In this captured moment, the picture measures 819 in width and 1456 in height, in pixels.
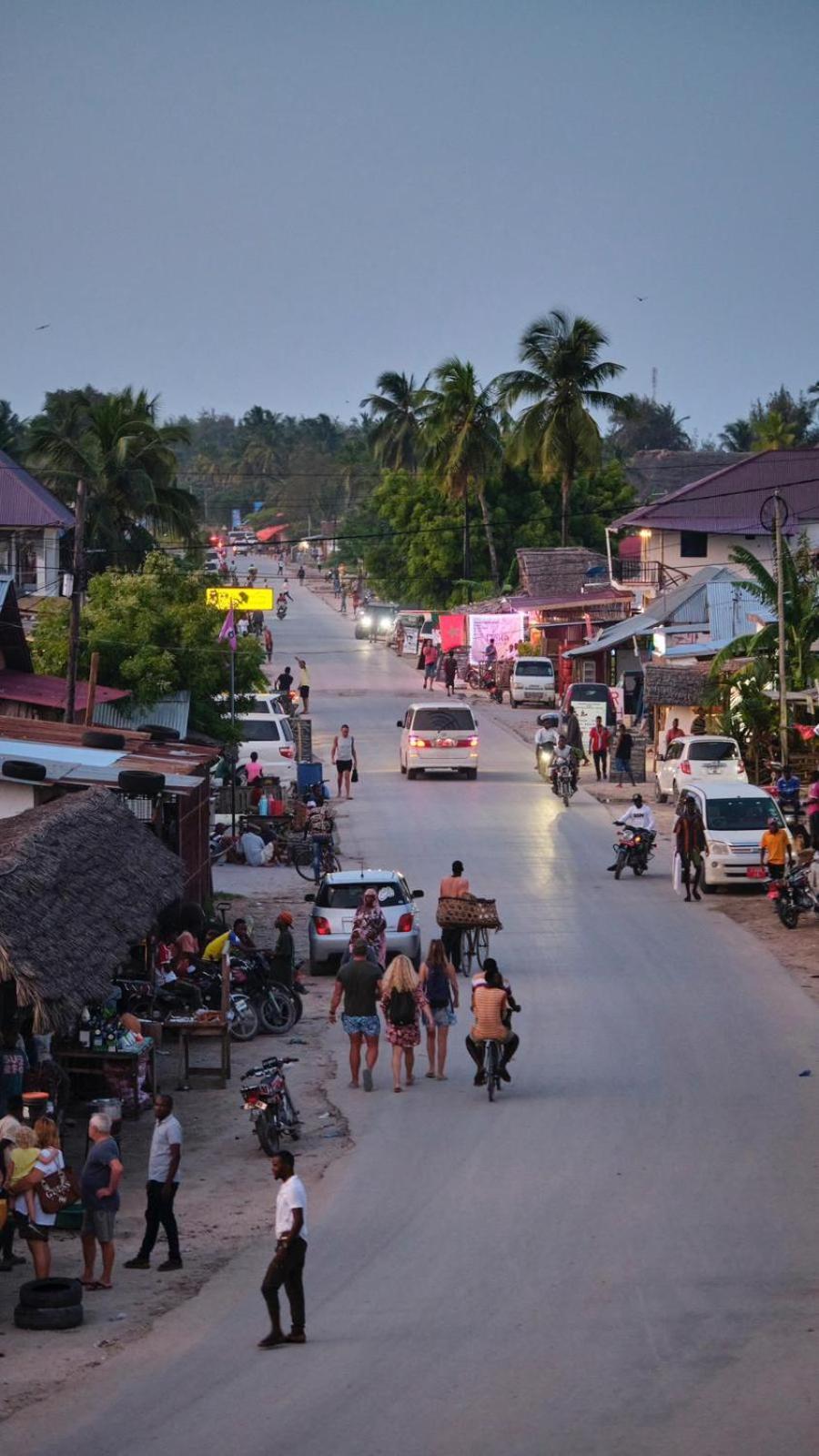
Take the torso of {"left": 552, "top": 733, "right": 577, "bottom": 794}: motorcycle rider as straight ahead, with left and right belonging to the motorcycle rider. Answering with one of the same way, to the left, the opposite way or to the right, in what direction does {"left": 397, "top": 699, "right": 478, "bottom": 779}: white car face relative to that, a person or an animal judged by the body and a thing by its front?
the opposite way

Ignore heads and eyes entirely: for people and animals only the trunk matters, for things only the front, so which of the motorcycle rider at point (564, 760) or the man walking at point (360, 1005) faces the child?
the motorcycle rider

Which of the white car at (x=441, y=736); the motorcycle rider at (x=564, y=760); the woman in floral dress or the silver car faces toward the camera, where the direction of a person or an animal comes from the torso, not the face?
the motorcycle rider

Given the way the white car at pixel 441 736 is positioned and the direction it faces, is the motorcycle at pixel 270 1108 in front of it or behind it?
behind

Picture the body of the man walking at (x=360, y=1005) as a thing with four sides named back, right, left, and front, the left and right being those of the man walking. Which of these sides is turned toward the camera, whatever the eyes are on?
back

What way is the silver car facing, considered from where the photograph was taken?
facing away from the viewer

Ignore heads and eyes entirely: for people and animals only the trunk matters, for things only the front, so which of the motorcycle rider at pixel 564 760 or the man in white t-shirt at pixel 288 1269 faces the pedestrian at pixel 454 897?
the motorcycle rider

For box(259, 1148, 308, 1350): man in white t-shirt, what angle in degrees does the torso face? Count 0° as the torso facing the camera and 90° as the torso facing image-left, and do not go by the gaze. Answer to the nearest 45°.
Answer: approximately 90°

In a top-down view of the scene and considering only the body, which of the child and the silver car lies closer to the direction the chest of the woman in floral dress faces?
the silver car

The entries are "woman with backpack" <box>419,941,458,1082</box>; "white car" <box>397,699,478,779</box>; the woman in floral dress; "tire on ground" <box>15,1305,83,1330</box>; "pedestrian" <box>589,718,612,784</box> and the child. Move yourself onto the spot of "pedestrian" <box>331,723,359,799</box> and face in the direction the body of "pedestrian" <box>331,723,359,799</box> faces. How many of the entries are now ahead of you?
4

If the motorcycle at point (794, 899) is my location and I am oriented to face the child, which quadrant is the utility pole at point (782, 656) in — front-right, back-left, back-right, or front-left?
back-right

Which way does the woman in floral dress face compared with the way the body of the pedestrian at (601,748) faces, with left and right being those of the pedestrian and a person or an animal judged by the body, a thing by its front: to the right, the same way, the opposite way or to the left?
the opposite way

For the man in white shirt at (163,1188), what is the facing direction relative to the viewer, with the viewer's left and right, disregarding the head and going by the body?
facing to the left of the viewer

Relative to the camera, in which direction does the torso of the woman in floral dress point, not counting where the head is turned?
away from the camera

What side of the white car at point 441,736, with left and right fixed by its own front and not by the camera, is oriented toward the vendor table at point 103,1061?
back

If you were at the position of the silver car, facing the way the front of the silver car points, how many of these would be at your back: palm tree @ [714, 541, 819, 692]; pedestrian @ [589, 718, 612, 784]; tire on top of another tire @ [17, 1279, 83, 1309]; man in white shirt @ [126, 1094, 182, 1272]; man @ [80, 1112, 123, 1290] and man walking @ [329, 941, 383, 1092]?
4
